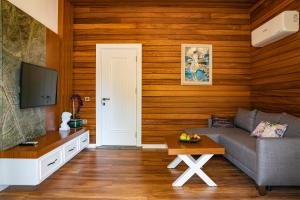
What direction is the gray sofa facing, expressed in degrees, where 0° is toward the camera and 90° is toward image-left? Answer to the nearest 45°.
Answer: approximately 45°

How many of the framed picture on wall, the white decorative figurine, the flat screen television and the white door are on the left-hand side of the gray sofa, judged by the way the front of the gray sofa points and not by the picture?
0

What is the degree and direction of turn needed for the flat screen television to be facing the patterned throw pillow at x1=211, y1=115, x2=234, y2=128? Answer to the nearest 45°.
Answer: approximately 45° to its left

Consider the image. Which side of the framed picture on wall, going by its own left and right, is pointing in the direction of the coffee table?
front

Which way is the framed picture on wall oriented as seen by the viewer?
toward the camera

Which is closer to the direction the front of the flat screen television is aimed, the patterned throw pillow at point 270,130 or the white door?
the patterned throw pillow

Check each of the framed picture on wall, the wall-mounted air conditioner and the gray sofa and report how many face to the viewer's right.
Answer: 0

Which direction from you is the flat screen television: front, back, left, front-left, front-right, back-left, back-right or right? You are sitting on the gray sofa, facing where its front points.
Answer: front-right

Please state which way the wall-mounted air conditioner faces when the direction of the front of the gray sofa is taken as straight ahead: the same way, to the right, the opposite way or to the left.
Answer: the same way

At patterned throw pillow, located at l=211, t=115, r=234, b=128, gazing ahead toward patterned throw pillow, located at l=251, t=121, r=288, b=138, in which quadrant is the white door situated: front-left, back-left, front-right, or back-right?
back-right

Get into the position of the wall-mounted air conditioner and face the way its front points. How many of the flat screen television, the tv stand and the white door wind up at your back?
0

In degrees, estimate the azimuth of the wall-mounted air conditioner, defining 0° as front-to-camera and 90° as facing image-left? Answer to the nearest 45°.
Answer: approximately 45°

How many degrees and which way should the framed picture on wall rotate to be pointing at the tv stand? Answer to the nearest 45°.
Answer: approximately 45° to its right

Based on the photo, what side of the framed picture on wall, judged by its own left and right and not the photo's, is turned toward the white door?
right

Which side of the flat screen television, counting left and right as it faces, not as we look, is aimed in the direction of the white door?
left

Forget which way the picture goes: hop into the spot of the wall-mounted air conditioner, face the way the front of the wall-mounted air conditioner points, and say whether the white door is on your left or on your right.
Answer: on your right

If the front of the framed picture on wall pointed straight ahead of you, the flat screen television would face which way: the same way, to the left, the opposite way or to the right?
to the left

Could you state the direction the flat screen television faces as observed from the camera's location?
facing the viewer and to the right of the viewer
